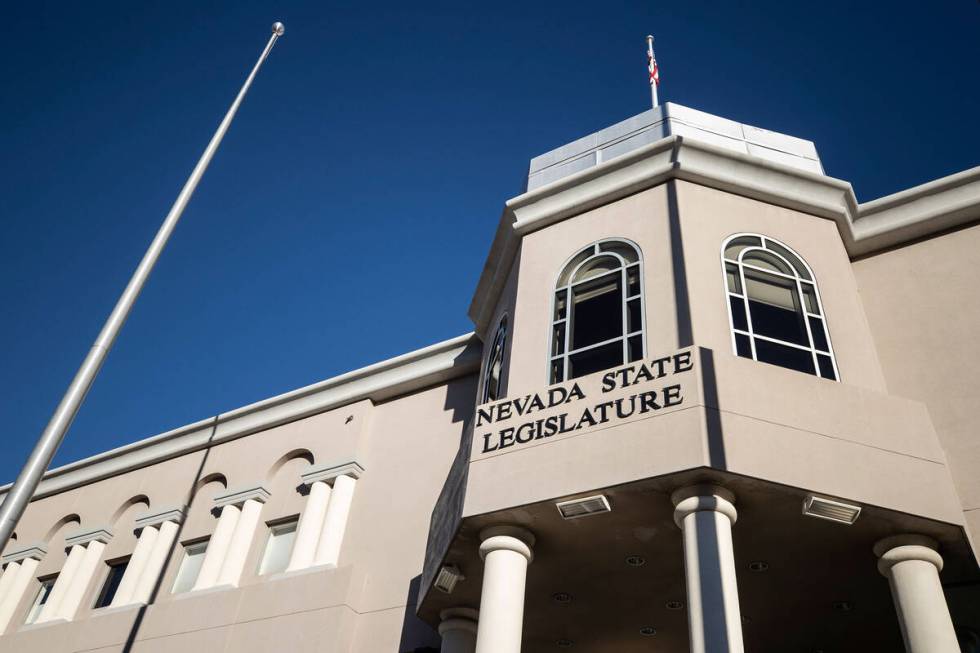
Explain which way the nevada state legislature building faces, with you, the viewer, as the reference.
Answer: facing the viewer and to the left of the viewer
